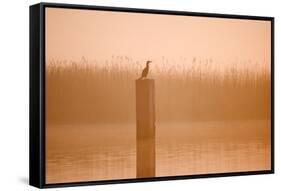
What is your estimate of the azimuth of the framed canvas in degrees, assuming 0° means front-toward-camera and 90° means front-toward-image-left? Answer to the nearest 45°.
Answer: approximately 315°
